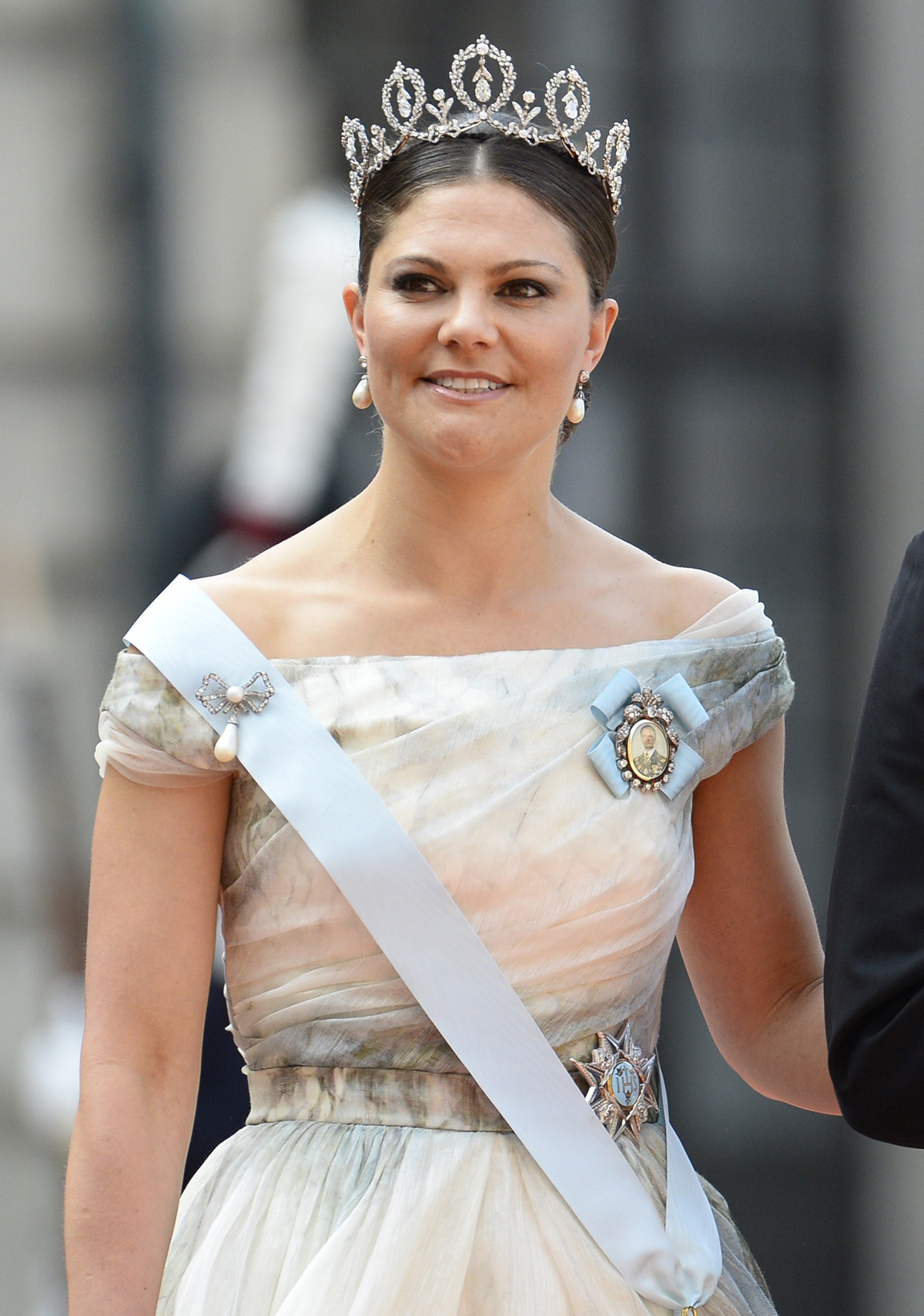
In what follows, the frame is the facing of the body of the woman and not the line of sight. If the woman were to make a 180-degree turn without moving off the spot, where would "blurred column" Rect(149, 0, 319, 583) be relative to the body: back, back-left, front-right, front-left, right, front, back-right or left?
front

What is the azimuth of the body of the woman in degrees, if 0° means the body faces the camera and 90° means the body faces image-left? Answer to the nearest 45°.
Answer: approximately 0°

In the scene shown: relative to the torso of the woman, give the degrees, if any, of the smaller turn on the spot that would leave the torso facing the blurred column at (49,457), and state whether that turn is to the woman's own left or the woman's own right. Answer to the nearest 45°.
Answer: approximately 180°
